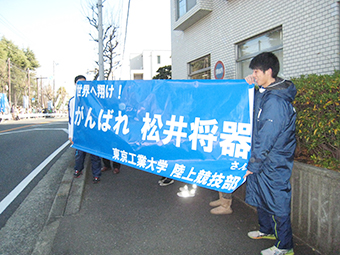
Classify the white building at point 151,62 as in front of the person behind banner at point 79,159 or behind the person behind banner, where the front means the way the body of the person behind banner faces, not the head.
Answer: behind

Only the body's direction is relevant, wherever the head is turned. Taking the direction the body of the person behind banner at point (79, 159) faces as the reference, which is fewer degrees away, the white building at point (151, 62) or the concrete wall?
the concrete wall

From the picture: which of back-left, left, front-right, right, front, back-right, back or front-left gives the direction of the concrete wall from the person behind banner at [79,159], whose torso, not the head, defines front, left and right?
front-left

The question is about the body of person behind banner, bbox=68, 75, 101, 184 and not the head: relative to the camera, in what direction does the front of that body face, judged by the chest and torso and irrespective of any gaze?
toward the camera

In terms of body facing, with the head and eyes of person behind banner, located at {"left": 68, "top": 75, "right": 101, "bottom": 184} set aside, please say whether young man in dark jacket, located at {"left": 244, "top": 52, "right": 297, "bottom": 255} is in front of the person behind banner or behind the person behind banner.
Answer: in front

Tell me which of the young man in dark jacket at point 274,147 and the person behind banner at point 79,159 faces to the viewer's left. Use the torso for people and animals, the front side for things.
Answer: the young man in dark jacket

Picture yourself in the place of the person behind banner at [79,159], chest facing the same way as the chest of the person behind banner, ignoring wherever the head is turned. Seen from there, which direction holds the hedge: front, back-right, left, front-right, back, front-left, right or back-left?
front-left

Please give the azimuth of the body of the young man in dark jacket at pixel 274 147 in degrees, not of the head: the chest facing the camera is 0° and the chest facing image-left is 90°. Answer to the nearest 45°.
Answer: approximately 90°

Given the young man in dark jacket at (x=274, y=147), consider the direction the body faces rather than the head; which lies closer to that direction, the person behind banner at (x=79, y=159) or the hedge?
the person behind banner

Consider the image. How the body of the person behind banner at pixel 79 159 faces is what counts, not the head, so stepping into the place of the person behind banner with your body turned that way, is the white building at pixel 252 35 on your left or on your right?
on your left

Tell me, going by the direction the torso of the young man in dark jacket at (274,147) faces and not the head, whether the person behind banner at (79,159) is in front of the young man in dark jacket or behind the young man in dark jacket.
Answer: in front
